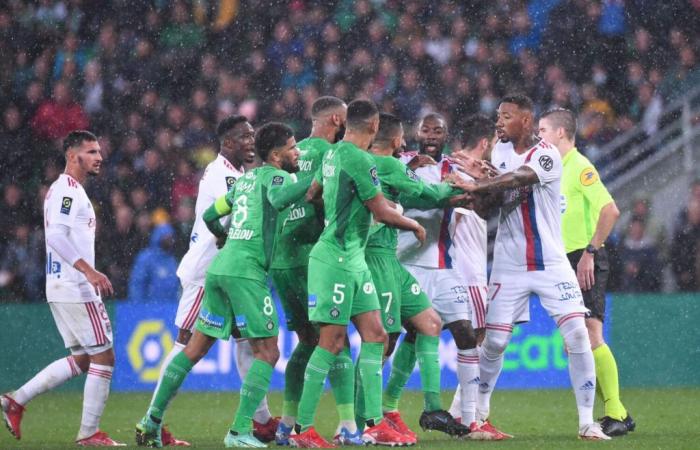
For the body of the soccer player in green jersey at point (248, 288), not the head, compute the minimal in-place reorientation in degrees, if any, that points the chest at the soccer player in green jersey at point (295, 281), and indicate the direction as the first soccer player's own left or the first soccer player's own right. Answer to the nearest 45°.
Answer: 0° — they already face them

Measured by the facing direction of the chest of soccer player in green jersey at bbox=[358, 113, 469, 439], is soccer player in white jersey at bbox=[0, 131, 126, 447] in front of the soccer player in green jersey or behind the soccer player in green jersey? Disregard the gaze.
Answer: behind

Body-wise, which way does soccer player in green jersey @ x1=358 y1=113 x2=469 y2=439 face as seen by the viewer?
to the viewer's right

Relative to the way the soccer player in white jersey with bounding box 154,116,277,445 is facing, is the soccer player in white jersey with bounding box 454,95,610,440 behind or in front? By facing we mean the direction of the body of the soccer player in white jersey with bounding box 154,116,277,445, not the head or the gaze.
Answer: in front

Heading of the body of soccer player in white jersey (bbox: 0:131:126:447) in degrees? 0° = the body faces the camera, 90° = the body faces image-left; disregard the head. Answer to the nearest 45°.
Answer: approximately 270°

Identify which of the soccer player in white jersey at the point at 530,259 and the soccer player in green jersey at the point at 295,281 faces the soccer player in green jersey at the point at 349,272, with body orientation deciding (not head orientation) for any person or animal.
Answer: the soccer player in white jersey

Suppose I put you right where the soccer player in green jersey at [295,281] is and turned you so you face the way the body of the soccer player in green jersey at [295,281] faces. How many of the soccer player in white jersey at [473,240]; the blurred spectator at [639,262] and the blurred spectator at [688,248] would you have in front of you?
3

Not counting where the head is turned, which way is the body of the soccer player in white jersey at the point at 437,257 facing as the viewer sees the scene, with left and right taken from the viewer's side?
facing the viewer

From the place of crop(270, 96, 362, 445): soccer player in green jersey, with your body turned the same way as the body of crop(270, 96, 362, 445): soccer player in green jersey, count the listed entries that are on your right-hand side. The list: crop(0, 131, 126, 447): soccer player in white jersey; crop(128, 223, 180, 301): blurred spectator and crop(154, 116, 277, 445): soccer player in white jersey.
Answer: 0

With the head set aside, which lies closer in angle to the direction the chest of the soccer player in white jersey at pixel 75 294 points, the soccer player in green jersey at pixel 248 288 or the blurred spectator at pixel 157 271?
the soccer player in green jersey

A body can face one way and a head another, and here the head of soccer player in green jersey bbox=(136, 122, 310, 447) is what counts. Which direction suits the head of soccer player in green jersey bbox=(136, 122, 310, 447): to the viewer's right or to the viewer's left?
to the viewer's right

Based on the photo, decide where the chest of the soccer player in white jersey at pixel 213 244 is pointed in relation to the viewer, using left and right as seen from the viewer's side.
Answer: facing to the right of the viewer

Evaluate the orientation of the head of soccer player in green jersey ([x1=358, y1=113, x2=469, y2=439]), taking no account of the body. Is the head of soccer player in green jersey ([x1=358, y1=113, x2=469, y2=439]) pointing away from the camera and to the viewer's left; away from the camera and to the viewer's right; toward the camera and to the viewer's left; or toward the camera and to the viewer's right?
away from the camera and to the viewer's right

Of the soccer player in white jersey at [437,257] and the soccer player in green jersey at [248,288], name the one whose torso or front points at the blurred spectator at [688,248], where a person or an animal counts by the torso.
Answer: the soccer player in green jersey

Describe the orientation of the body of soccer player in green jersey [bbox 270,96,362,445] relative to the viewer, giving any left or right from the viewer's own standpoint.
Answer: facing away from the viewer and to the right of the viewer

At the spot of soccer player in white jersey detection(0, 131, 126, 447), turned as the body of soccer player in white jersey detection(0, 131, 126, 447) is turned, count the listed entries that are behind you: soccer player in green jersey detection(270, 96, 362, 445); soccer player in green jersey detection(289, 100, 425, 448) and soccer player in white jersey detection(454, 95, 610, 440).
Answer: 0
